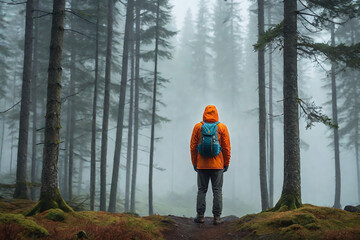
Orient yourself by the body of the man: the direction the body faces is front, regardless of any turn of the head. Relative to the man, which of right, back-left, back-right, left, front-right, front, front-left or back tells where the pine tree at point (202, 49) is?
front

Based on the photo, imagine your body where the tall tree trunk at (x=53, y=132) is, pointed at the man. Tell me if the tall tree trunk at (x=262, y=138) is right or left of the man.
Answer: left

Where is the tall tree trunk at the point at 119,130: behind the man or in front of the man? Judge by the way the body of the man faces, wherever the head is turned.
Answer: in front

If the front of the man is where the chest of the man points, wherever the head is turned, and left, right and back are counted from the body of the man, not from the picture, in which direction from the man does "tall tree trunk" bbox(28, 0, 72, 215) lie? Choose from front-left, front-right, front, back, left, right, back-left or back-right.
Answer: left

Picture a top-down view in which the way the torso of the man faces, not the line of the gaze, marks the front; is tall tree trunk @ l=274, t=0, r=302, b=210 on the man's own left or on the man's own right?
on the man's own right

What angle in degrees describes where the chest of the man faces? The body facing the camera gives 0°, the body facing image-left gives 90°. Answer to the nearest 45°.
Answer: approximately 180°

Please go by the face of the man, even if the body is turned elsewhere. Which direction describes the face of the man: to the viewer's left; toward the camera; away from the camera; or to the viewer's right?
away from the camera
